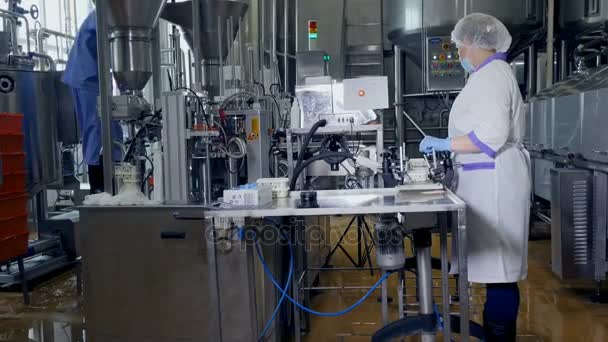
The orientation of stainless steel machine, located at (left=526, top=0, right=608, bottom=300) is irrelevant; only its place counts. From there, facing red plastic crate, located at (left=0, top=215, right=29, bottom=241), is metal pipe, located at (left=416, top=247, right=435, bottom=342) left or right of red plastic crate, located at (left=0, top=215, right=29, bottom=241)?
left

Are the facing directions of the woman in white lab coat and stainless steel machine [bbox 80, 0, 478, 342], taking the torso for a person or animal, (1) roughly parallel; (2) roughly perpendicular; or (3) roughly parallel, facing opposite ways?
roughly perpendicular

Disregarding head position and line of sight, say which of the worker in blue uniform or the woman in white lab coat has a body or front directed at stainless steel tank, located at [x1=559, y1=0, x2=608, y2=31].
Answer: the worker in blue uniform

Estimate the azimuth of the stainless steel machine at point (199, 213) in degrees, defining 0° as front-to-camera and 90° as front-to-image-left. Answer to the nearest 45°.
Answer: approximately 0°

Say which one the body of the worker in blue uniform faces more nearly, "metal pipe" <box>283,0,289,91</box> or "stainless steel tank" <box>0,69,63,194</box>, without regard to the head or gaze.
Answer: the metal pipe

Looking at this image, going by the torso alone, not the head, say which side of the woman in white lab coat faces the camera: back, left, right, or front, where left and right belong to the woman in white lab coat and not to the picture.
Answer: left

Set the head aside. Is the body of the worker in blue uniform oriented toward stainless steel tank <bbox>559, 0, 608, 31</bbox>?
yes

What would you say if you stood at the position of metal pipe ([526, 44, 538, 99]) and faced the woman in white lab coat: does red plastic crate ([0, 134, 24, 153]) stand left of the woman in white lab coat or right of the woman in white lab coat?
right

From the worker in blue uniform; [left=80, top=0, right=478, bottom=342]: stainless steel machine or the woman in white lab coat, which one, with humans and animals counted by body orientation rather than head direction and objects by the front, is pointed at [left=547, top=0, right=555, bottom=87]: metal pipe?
the worker in blue uniform

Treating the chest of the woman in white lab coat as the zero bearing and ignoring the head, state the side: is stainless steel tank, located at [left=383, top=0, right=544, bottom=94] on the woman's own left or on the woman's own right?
on the woman's own right

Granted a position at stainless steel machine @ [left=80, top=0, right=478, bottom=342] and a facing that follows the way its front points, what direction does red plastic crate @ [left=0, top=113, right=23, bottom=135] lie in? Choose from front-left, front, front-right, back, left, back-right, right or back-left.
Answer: back-right

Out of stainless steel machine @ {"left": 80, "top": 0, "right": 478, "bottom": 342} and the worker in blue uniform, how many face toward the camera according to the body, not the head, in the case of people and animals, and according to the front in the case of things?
1

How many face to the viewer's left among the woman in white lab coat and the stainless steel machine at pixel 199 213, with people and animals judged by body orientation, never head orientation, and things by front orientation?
1
